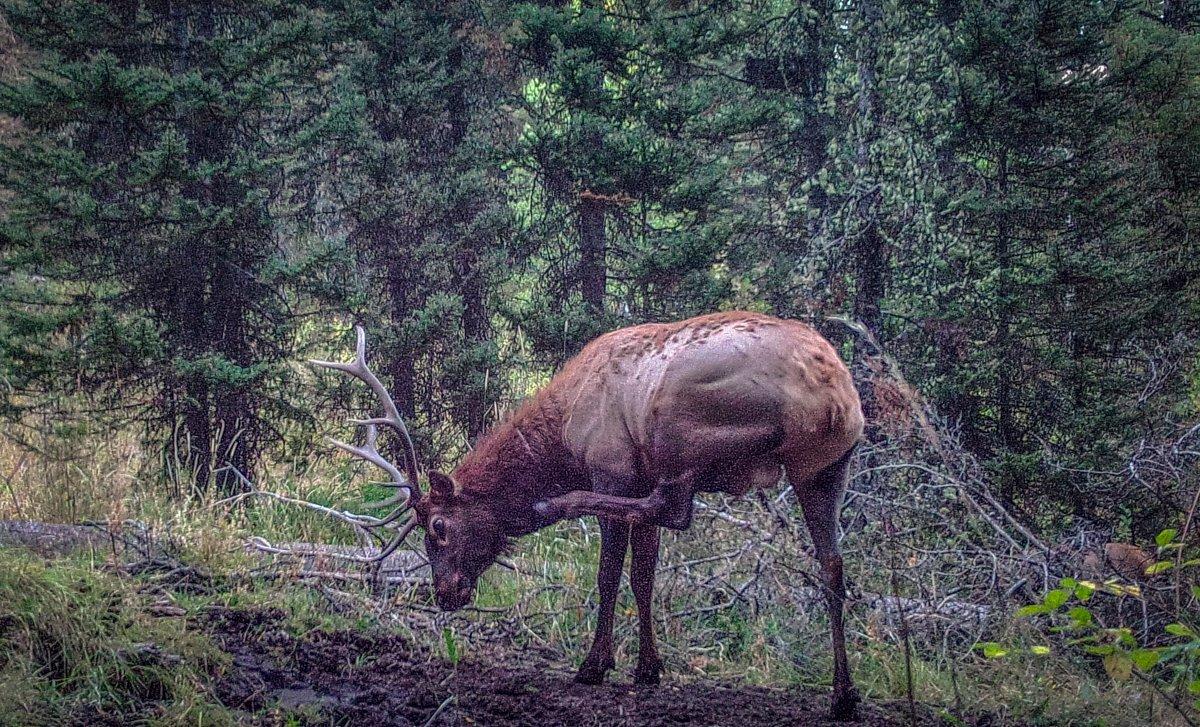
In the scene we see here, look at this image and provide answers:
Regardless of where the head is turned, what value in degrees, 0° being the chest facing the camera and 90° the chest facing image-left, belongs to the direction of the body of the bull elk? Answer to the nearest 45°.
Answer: approximately 90°

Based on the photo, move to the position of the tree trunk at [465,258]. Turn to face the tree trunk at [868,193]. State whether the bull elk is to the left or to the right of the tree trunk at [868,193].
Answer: right

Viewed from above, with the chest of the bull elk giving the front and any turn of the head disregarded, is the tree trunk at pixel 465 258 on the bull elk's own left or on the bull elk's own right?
on the bull elk's own right

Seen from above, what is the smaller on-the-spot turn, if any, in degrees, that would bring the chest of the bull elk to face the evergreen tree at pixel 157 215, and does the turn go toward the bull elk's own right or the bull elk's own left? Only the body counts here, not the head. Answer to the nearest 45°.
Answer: approximately 45° to the bull elk's own right

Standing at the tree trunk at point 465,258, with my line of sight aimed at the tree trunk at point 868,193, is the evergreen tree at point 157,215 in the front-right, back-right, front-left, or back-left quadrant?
back-right

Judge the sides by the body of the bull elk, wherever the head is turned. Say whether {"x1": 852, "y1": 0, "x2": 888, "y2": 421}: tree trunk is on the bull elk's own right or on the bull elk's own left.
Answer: on the bull elk's own right

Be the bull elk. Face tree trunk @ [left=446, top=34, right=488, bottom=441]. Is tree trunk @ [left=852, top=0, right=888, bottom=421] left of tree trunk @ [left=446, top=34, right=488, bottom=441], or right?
right
